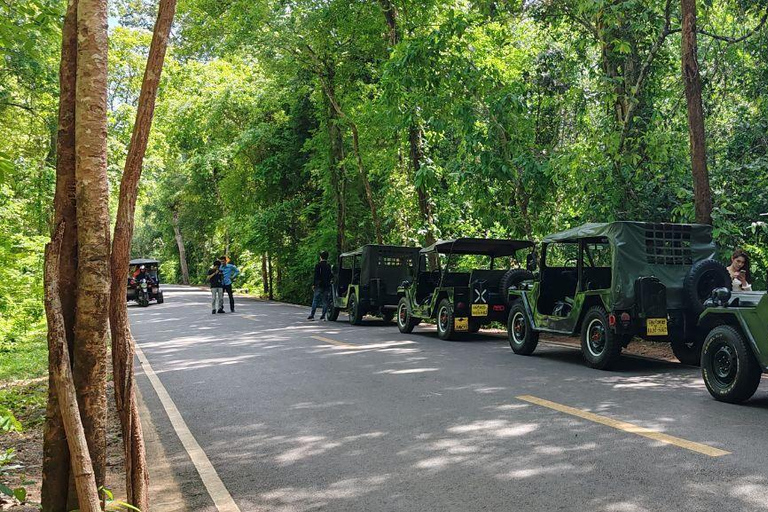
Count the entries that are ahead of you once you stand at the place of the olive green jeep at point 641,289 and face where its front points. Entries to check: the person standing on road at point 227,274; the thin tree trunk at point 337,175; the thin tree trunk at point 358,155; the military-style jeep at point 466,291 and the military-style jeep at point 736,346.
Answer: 4

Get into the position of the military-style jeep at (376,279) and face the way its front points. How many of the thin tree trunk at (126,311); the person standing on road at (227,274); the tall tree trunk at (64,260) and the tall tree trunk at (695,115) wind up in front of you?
1

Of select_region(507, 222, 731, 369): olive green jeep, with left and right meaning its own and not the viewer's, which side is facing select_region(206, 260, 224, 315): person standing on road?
front

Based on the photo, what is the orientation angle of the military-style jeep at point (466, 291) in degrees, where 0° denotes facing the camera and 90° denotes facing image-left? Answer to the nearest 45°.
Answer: approximately 135°

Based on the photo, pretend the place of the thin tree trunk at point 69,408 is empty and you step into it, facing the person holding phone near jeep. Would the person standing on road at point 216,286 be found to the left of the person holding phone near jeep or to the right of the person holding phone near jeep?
left

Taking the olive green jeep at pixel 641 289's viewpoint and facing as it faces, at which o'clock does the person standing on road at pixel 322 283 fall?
The person standing on road is roughly at 12 o'clock from the olive green jeep.

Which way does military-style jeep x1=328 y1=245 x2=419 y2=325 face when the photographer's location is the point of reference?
facing away from the viewer and to the left of the viewer

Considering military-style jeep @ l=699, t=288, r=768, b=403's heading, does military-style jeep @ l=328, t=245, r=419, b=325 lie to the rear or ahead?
ahead

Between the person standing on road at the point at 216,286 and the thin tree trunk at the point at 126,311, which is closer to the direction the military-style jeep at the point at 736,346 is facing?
the person standing on road

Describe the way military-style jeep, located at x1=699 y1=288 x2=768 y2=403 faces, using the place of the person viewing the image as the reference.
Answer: facing away from the viewer and to the left of the viewer

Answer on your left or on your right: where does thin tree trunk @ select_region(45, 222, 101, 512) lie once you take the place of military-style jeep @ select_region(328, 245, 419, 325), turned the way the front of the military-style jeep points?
on your left

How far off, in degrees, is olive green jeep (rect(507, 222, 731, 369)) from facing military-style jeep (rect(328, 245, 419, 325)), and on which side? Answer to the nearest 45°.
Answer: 0° — it already faces it

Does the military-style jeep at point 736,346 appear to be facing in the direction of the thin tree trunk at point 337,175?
yes

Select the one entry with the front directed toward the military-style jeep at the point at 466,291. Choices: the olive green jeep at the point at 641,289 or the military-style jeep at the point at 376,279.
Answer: the olive green jeep

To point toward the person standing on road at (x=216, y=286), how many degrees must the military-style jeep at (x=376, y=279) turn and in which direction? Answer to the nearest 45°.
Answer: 0° — it already faces them

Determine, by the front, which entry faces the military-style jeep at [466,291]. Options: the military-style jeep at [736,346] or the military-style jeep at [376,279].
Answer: the military-style jeep at [736,346]
